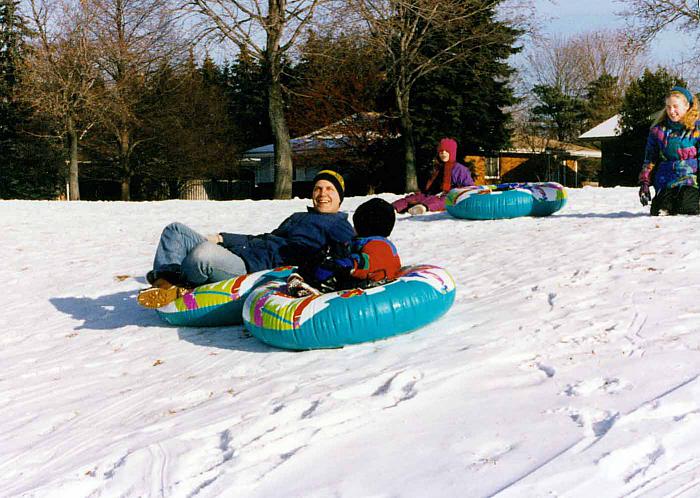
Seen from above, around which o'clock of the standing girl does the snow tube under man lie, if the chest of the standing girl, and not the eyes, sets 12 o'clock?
The snow tube under man is roughly at 11 o'clock from the standing girl.

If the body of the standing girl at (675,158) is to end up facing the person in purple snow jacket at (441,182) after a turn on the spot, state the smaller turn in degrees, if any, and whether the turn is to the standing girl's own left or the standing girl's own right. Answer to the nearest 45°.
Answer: approximately 90° to the standing girl's own right

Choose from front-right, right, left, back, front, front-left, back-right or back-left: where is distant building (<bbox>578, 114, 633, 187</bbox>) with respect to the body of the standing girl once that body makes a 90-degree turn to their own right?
front-right

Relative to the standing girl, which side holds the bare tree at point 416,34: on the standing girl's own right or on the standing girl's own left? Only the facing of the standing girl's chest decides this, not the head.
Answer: on the standing girl's own right

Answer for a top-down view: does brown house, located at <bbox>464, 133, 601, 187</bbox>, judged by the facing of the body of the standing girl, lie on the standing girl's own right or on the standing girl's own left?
on the standing girl's own right

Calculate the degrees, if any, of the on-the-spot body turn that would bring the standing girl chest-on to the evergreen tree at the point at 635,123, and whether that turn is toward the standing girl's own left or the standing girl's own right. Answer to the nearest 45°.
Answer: approximately 135° to the standing girl's own right

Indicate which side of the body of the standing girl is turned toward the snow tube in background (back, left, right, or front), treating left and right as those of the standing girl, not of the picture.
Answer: right

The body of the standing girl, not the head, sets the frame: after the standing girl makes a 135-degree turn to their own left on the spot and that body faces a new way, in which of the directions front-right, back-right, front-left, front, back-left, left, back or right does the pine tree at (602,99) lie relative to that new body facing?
left

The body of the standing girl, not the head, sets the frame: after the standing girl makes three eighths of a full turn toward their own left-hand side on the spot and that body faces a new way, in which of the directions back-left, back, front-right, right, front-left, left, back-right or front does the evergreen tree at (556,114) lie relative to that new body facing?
left

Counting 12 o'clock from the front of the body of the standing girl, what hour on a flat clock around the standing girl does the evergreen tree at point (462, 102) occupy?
The evergreen tree is roughly at 4 o'clock from the standing girl.

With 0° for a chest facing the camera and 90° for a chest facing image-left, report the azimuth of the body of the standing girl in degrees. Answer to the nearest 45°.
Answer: approximately 45°

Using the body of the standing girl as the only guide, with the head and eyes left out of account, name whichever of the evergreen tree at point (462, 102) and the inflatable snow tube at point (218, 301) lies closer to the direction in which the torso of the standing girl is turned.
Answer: the inflatable snow tube
